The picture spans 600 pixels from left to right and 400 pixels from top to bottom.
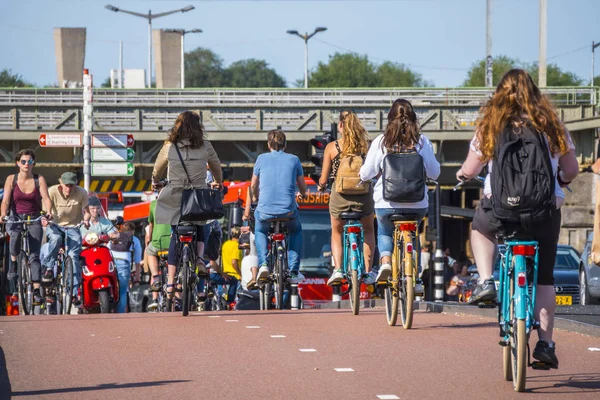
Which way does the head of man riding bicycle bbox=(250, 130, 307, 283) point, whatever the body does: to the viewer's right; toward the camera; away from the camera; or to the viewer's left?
away from the camera

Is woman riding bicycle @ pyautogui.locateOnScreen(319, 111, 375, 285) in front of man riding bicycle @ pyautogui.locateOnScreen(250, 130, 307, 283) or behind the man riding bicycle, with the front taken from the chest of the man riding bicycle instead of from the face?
behind

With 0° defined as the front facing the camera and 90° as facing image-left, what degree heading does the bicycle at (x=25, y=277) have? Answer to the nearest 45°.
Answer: approximately 0°

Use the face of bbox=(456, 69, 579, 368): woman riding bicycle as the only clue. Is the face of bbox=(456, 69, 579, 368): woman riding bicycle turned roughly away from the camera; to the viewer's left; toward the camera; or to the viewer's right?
away from the camera

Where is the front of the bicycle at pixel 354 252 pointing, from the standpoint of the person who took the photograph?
facing away from the viewer

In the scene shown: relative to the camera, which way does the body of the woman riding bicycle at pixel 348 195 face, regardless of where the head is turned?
away from the camera

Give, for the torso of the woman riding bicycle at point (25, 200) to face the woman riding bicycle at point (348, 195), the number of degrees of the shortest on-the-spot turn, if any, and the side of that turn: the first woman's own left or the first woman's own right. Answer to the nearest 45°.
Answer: approximately 45° to the first woman's own left

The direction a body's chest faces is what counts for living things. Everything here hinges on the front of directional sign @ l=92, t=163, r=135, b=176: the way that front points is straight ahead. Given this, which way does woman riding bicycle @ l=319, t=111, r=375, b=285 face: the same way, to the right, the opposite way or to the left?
the opposite way
